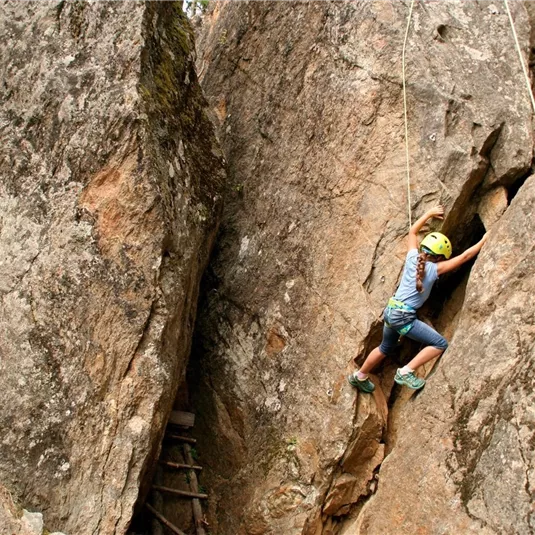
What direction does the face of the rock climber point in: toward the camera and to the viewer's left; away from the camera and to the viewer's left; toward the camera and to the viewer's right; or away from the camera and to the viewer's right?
away from the camera and to the viewer's right

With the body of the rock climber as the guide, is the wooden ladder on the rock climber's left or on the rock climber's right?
on the rock climber's left

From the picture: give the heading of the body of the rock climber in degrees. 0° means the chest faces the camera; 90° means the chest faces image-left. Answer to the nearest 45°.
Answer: approximately 225°
